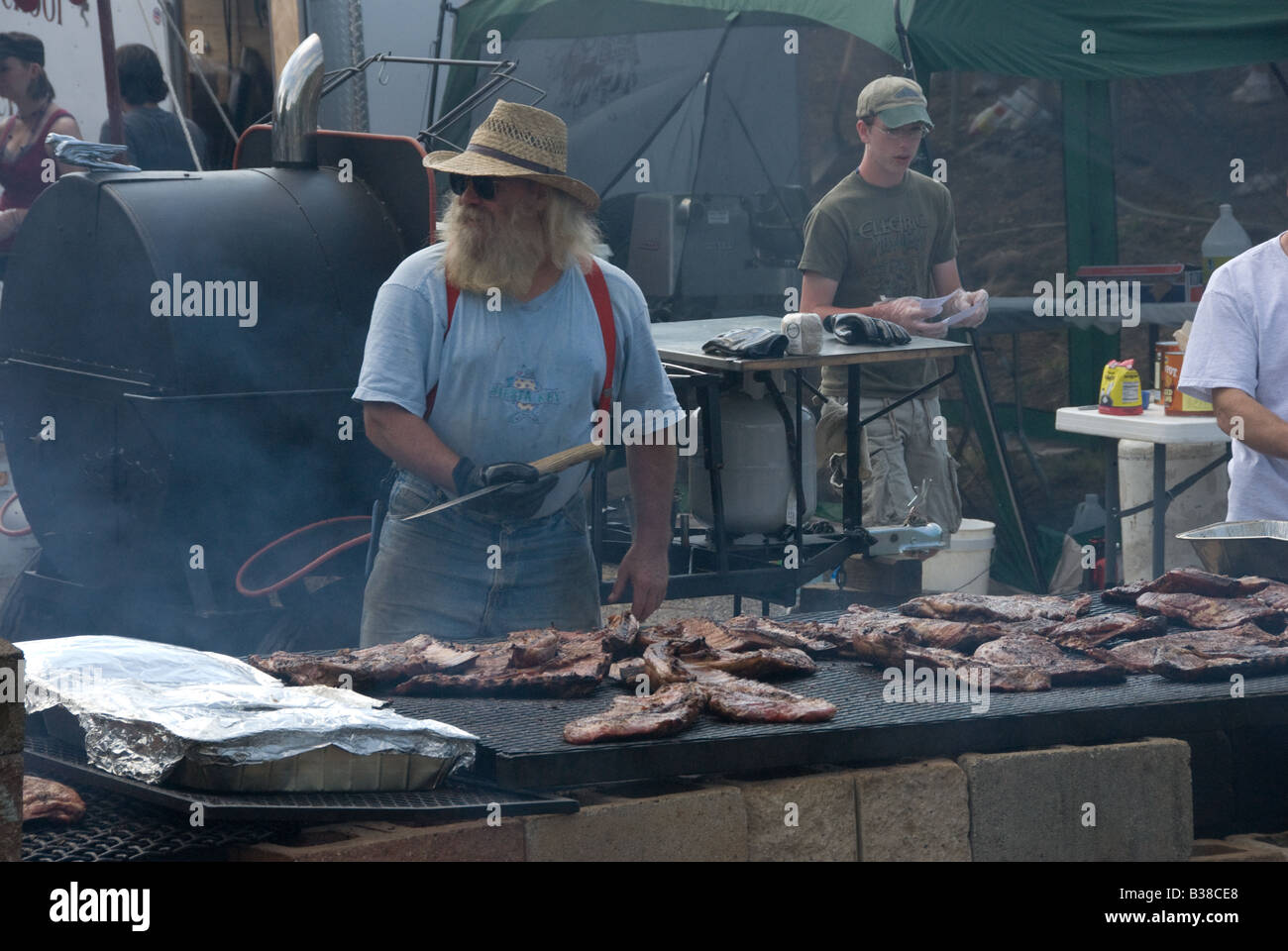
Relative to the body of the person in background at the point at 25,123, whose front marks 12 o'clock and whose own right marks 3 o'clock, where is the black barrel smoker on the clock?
The black barrel smoker is roughly at 10 o'clock from the person in background.

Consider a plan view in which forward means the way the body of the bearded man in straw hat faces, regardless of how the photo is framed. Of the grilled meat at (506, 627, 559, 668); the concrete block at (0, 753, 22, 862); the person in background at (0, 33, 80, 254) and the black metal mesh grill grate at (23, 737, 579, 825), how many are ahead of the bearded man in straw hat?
3

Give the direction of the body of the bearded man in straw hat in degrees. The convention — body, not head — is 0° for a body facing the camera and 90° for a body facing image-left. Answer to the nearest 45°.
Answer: approximately 0°

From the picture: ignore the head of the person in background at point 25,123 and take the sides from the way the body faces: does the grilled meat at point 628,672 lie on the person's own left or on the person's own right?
on the person's own left

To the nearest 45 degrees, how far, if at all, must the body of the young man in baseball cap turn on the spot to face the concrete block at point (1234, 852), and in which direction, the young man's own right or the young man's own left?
approximately 45° to the young man's own right

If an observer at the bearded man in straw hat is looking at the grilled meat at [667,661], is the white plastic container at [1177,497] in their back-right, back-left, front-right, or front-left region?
back-left

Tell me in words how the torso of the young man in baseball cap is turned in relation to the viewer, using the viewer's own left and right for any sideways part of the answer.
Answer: facing the viewer and to the right of the viewer

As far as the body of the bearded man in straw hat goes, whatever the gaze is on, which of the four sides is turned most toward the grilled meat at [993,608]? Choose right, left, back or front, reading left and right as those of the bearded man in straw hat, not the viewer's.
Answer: left

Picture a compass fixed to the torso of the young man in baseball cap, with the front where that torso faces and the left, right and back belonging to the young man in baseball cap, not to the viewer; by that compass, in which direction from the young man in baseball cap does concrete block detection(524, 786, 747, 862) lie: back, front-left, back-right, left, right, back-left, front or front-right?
front-right

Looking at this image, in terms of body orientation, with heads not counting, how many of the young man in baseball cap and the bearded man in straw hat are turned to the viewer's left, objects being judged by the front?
0

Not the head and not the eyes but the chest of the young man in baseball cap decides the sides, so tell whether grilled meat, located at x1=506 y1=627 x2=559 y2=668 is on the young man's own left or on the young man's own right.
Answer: on the young man's own right
